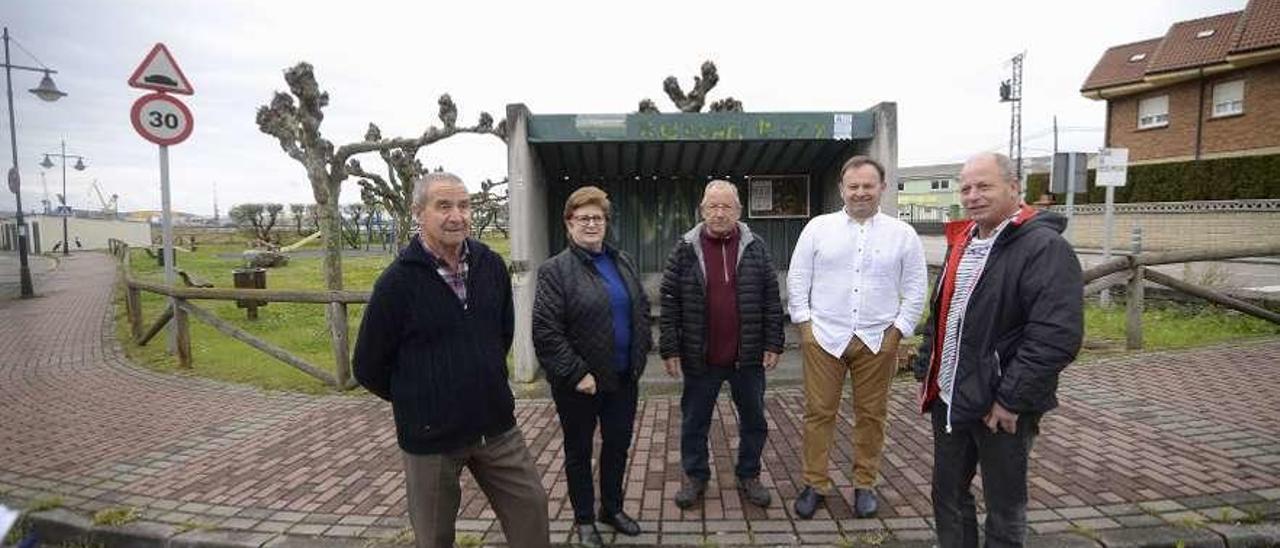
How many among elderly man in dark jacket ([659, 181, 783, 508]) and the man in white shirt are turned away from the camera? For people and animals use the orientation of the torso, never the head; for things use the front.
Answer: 0

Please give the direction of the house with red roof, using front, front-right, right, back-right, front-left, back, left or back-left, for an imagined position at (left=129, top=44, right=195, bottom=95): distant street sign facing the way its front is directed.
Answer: left

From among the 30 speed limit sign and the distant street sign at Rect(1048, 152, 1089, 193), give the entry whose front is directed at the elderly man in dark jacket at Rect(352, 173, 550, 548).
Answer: the 30 speed limit sign

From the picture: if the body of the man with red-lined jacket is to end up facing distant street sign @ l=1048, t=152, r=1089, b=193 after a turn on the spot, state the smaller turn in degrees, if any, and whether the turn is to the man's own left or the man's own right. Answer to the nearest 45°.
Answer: approximately 135° to the man's own right

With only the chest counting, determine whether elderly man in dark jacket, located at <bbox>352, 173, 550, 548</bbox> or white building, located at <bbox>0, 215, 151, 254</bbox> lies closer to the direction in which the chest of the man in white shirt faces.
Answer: the elderly man in dark jacket

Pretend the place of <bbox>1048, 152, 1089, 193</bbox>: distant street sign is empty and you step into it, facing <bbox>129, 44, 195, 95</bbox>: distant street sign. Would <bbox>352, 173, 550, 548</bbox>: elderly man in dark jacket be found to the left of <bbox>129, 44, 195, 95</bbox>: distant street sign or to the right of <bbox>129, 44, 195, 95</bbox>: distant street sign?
left

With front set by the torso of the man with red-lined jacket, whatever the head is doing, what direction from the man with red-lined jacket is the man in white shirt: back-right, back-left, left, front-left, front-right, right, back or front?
right

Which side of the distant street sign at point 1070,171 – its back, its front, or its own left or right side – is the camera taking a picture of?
back

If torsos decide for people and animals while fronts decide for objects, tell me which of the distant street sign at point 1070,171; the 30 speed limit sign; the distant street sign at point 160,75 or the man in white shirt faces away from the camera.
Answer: the distant street sign at point 1070,171

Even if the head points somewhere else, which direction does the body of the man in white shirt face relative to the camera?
toward the camera

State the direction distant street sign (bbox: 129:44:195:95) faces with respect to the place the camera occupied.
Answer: facing the viewer
